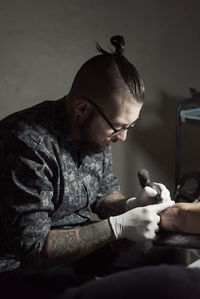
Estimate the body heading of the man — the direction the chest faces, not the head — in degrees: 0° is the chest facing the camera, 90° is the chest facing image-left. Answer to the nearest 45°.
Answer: approximately 315°

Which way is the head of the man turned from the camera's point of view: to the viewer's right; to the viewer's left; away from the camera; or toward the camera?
to the viewer's right
